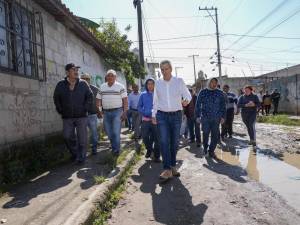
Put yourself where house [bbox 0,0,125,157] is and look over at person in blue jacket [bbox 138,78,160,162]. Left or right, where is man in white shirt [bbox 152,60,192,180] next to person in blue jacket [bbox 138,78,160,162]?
right

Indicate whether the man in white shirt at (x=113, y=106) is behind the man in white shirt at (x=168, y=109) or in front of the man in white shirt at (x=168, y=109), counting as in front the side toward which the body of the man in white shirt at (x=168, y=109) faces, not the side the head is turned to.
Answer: behind

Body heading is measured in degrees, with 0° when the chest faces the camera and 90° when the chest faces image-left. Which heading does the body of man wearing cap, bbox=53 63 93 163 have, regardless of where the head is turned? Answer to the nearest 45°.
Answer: approximately 0°

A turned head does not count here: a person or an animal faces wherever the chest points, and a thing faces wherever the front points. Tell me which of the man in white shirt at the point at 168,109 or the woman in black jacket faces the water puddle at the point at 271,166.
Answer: the woman in black jacket

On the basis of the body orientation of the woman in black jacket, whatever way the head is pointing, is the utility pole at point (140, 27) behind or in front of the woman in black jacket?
behind

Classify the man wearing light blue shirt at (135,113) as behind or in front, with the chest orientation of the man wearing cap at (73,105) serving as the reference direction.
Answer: behind

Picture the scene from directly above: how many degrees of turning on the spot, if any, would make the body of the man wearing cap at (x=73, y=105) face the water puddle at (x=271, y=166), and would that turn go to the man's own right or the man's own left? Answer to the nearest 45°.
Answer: approximately 90° to the man's own left

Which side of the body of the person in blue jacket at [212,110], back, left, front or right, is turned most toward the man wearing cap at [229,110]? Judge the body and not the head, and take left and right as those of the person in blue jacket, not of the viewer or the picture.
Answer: back

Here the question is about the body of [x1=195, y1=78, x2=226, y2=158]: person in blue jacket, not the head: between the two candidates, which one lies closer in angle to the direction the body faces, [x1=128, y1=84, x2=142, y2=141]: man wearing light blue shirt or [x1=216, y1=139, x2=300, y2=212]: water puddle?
the water puddle

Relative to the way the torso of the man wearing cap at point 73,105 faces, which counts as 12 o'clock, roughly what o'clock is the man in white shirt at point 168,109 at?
The man in white shirt is roughly at 10 o'clock from the man wearing cap.
